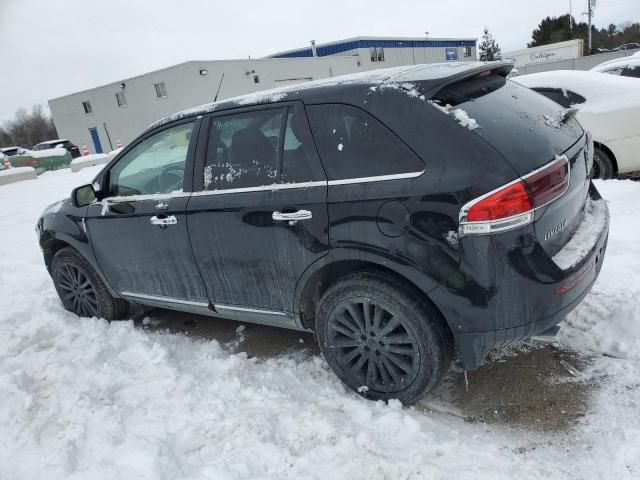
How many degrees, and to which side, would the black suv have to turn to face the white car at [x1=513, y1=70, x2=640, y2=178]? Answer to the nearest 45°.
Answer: approximately 90° to its right

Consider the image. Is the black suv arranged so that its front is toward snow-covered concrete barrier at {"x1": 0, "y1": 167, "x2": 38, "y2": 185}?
yes

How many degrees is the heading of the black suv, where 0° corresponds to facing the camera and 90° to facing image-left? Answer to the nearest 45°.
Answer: approximately 135°

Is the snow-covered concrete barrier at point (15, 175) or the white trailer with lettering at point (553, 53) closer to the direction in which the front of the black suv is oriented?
the snow-covered concrete barrier

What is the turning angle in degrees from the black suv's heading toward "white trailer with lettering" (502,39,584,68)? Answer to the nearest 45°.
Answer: approximately 90° to its right

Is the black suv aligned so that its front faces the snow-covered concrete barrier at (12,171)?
yes

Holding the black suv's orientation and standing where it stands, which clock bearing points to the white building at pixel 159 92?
The white building is roughly at 1 o'clock from the black suv.
